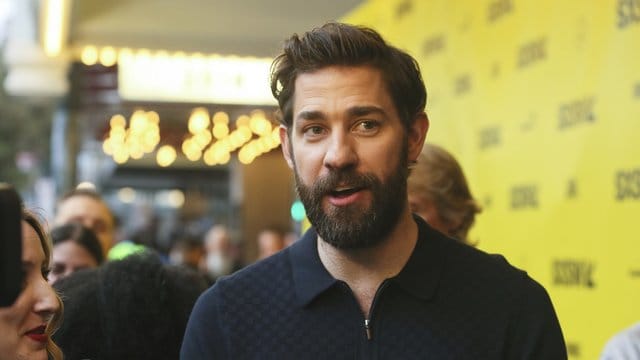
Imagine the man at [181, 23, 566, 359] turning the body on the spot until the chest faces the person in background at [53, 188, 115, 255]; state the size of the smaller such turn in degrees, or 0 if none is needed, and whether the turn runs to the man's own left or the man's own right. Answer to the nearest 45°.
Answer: approximately 135° to the man's own right

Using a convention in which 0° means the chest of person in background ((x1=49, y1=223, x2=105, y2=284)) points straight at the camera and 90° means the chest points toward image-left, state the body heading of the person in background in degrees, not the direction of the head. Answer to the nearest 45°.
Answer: approximately 45°

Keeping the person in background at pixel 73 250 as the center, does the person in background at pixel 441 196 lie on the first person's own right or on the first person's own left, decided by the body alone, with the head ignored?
on the first person's own left

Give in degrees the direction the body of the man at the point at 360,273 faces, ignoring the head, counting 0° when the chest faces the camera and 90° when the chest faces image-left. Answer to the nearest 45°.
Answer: approximately 0°

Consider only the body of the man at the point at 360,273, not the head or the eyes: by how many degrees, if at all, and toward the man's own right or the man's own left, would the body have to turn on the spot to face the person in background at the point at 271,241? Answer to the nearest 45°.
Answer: approximately 180°

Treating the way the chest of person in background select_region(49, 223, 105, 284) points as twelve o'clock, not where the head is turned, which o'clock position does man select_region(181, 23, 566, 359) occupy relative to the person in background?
The man is roughly at 10 o'clock from the person in background.
